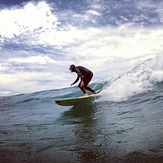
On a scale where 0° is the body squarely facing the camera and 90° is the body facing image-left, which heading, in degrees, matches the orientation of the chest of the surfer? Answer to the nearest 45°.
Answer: approximately 90°
